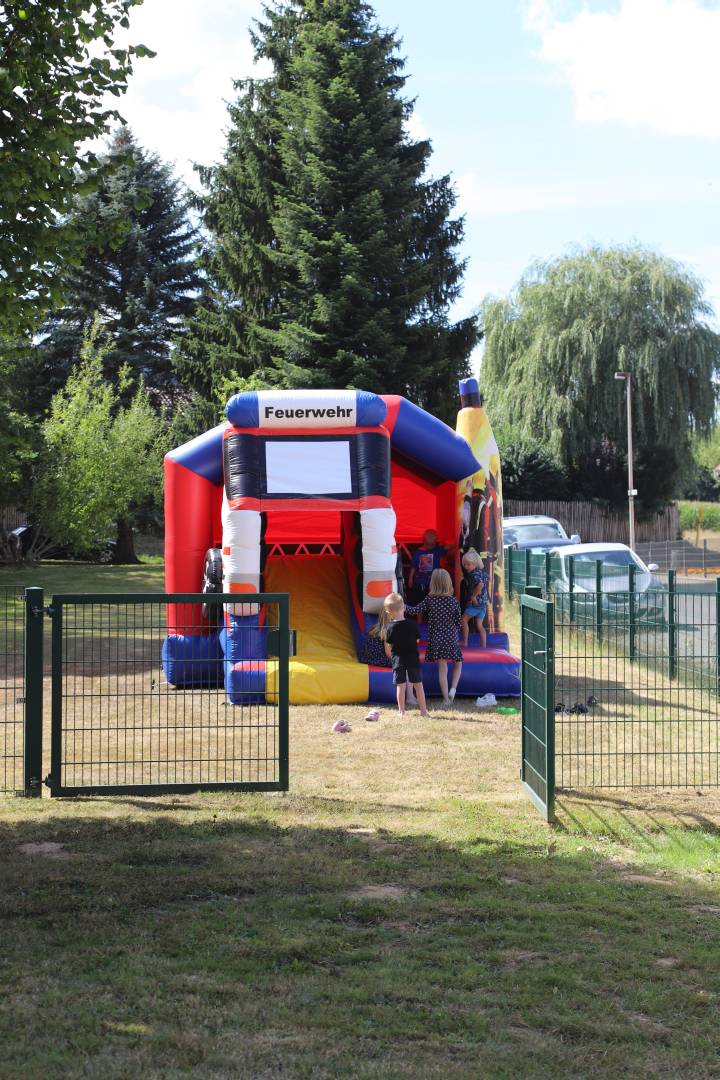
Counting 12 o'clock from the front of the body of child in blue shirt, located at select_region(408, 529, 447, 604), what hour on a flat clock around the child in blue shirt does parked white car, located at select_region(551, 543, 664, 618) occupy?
The parked white car is roughly at 7 o'clock from the child in blue shirt.

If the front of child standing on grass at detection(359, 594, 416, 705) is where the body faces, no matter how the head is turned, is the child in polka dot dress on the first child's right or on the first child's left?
on the first child's right

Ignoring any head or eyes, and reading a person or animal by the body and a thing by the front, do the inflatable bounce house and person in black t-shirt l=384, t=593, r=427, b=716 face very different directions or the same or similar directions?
very different directions

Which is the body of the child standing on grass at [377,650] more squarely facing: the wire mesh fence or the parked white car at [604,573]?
the parked white car

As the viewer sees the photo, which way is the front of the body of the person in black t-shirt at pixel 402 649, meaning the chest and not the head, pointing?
away from the camera

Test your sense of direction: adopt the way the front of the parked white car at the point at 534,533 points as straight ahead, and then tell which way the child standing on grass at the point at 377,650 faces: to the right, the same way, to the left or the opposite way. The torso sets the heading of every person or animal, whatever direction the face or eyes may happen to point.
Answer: to the left

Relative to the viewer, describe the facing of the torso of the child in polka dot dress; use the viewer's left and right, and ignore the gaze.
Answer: facing away from the viewer

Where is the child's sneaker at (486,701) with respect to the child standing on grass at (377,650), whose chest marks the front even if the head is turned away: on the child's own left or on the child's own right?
on the child's own right

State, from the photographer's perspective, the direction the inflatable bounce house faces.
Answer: facing the viewer

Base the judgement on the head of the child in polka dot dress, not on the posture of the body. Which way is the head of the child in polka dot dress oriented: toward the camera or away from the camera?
away from the camera

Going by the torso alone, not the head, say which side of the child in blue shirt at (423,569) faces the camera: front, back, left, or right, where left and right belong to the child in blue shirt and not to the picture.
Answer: front

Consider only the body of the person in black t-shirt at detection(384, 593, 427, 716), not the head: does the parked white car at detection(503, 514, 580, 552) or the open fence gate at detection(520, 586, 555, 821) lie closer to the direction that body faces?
the parked white car
